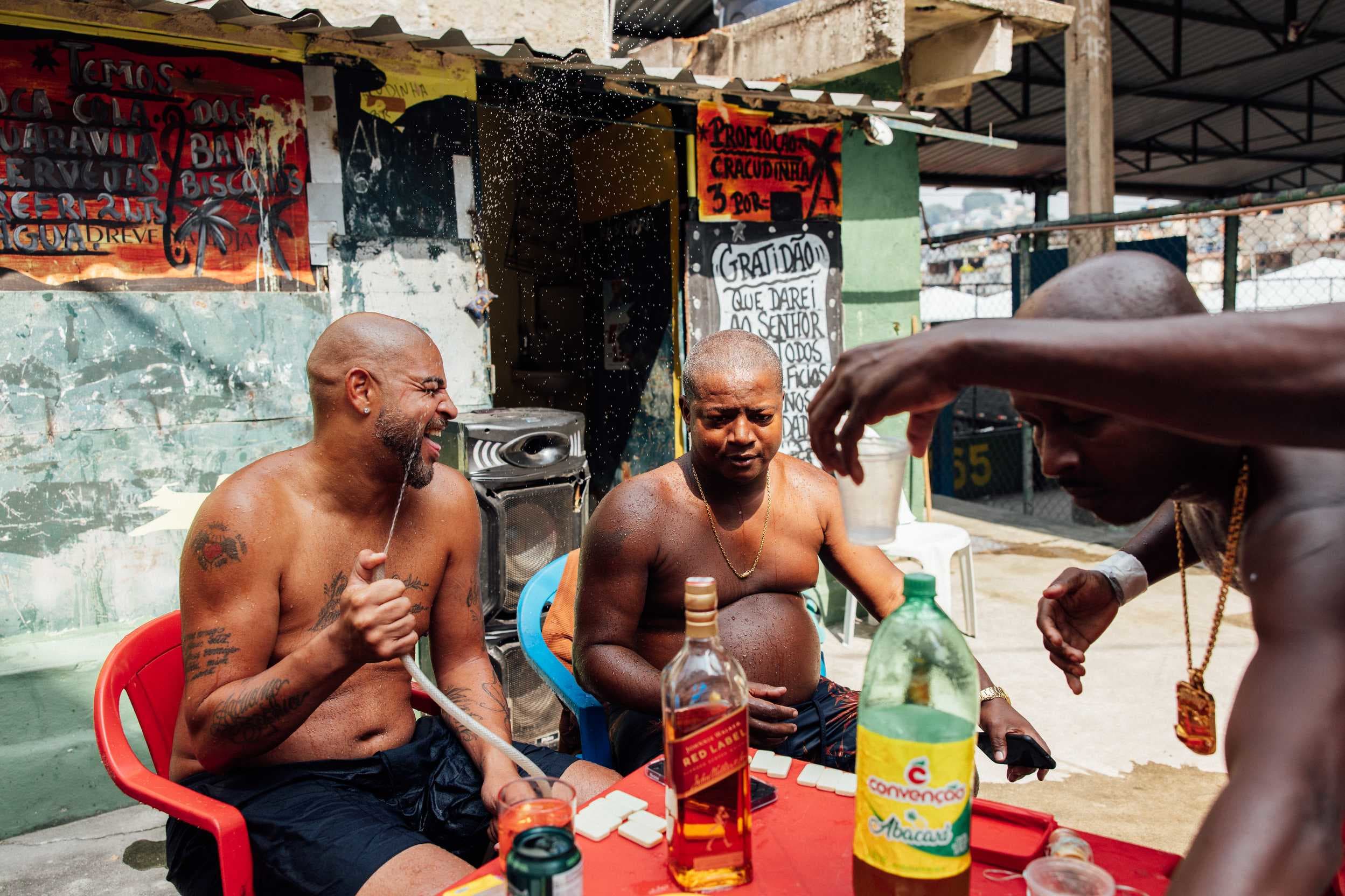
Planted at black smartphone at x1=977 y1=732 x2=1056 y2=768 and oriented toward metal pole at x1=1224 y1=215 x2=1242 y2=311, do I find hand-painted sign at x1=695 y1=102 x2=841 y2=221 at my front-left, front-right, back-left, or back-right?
front-left

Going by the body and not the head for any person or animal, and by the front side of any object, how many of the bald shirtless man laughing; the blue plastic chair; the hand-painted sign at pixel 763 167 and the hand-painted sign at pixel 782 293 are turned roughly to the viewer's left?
0

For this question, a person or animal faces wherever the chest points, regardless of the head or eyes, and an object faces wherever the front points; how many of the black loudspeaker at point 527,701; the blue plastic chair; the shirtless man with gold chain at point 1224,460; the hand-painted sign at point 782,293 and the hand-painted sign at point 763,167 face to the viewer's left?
1

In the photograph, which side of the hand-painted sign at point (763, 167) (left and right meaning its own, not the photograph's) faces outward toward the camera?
front

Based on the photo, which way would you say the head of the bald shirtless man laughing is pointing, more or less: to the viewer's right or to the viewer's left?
to the viewer's right

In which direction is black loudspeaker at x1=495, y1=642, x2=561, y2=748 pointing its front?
toward the camera

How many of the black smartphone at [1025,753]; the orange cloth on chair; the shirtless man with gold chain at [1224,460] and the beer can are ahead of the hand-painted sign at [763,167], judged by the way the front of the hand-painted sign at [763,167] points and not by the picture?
4

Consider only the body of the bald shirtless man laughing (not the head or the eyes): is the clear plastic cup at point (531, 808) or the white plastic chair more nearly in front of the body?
the clear plastic cup

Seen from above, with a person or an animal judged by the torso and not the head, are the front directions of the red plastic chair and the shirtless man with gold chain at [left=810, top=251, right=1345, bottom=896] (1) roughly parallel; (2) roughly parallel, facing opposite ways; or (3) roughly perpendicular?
roughly parallel, facing opposite ways

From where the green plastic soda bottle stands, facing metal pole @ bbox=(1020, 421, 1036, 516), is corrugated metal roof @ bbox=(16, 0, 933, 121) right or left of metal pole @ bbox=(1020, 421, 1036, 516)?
left

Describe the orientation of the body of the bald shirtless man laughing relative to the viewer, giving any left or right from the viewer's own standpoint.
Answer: facing the viewer and to the right of the viewer

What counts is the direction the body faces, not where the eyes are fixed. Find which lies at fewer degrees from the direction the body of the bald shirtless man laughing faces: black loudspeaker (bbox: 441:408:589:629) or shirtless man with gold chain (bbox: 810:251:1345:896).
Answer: the shirtless man with gold chain

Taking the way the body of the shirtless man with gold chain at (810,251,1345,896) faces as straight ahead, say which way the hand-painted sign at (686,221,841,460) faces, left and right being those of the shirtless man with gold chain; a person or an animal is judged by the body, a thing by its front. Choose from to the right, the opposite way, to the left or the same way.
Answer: to the left

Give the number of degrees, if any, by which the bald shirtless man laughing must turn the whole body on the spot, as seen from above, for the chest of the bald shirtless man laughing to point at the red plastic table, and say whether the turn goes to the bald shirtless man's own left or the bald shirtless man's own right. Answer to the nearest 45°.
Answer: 0° — they already face it

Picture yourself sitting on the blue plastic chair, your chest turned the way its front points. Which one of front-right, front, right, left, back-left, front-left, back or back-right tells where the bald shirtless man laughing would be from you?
right
